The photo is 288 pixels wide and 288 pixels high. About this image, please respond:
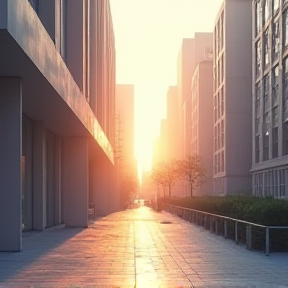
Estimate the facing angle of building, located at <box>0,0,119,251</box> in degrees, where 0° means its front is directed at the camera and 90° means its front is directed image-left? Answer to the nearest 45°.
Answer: approximately 270°
